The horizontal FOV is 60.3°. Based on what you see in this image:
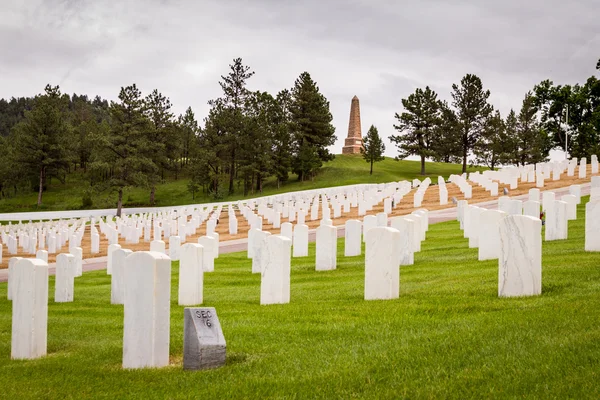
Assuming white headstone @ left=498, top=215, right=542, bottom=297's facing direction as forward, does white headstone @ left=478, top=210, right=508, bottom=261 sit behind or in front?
in front

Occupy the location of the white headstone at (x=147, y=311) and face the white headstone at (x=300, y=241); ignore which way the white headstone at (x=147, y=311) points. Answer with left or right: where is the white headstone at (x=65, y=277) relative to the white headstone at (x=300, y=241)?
left

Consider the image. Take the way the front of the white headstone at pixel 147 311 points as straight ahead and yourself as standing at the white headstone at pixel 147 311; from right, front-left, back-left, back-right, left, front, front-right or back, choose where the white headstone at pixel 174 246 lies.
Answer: front-left

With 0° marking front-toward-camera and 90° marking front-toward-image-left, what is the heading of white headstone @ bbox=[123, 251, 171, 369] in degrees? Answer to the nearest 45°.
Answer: approximately 225°

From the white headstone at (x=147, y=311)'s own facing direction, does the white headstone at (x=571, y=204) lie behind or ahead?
ahead

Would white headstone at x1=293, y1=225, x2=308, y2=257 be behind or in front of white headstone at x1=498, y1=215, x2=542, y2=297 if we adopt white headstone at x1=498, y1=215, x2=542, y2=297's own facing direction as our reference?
in front

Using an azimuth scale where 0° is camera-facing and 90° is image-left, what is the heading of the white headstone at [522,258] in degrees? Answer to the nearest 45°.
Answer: approximately 180°
